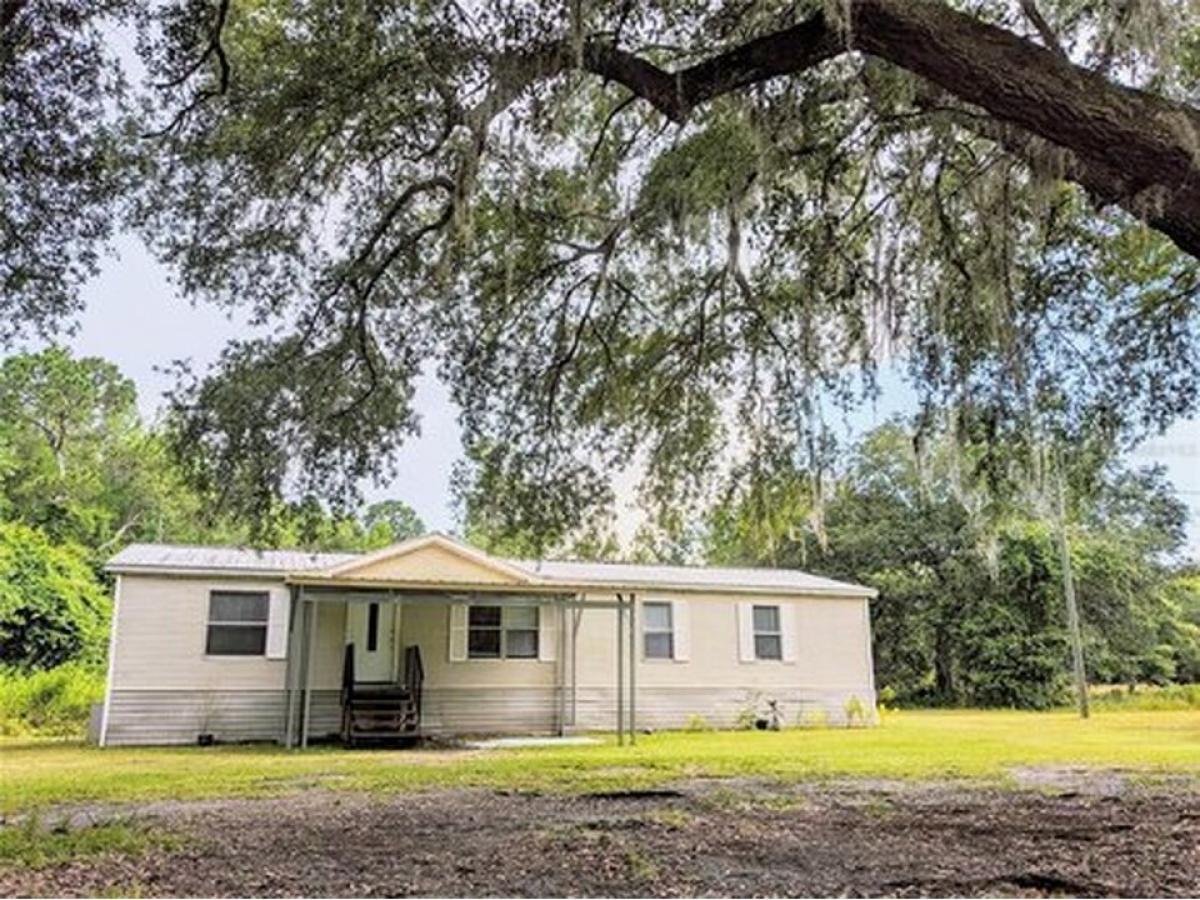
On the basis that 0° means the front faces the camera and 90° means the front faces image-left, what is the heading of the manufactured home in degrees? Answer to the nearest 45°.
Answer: approximately 0°
